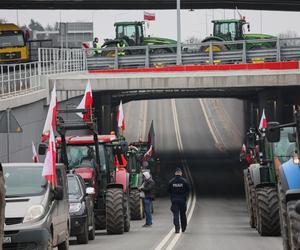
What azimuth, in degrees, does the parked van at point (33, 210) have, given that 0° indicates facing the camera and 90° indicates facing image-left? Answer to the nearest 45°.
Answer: approximately 0°

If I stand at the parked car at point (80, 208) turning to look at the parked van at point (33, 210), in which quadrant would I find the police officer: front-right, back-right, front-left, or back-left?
back-left

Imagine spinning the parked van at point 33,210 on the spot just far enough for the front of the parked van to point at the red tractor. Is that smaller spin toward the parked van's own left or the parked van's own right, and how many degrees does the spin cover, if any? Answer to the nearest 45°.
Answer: approximately 180°
